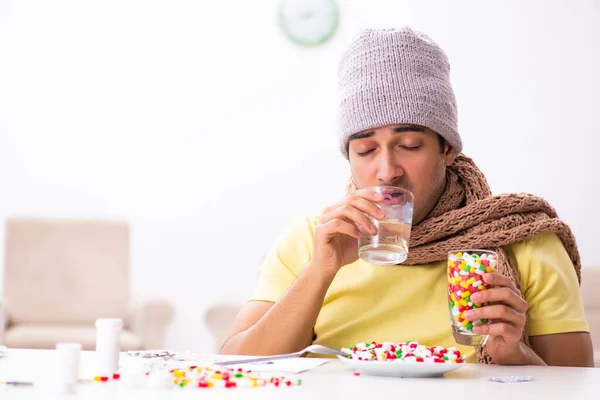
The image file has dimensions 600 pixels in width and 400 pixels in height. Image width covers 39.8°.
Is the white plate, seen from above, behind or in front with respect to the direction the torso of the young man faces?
in front

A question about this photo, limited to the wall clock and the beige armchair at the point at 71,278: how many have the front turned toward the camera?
2

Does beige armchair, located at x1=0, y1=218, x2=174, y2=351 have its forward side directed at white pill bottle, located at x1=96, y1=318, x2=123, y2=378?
yes

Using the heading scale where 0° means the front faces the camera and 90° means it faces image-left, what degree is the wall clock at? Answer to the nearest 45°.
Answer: approximately 0°

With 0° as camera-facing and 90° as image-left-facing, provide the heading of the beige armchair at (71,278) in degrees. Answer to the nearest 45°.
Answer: approximately 0°

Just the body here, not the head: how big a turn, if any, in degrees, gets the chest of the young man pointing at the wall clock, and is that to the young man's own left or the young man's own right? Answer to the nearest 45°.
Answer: approximately 180°

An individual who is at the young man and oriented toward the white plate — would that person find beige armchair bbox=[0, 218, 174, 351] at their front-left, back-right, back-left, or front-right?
back-right

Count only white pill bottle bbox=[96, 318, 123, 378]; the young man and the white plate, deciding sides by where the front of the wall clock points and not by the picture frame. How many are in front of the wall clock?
3

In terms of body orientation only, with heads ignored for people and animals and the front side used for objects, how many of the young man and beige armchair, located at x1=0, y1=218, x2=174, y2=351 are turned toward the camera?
2

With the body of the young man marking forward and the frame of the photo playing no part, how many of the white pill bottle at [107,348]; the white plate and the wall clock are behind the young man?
1

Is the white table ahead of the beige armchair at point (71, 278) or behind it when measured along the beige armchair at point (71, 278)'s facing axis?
ahead

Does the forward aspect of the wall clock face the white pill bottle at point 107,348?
yes

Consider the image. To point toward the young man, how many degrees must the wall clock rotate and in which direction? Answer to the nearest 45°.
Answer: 0° — it already faces them
